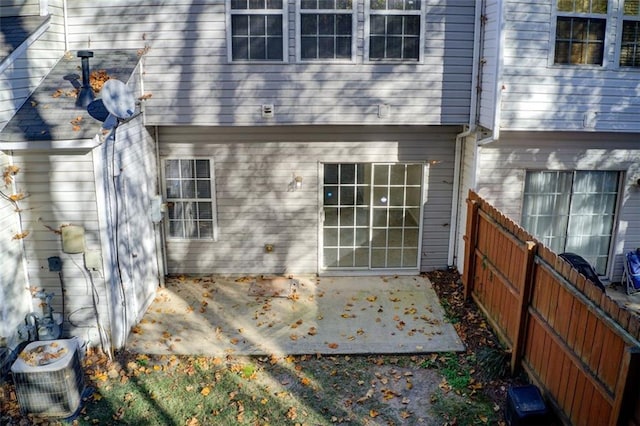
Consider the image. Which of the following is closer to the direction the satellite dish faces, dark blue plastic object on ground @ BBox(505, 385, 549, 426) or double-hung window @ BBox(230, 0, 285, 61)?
the dark blue plastic object on ground

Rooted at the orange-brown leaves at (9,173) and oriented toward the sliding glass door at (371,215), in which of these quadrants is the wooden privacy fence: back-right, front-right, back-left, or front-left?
front-right

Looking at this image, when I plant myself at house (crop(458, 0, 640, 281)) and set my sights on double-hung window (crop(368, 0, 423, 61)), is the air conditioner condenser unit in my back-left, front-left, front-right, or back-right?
front-left

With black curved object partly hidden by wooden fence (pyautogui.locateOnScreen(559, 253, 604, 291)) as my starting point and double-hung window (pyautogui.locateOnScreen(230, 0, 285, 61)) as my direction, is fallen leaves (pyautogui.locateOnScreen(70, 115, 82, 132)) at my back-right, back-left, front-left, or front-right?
front-left

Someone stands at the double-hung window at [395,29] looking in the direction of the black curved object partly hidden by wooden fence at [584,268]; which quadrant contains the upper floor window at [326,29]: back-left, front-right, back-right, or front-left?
back-right

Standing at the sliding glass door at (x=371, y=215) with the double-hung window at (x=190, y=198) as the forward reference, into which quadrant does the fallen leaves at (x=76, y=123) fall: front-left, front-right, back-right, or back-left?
front-left
